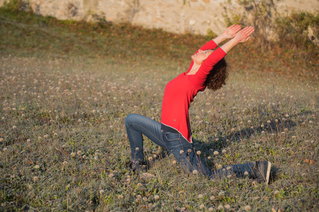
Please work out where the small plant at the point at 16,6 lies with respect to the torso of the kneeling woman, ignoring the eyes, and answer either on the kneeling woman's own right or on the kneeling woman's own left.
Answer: on the kneeling woman's own right

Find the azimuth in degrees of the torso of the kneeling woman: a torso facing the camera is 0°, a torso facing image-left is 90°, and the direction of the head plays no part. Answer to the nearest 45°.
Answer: approximately 90°
